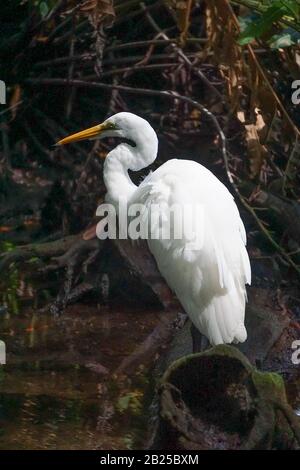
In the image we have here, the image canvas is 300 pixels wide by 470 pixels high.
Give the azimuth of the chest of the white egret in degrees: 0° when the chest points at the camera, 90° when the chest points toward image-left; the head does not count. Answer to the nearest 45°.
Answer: approximately 90°
